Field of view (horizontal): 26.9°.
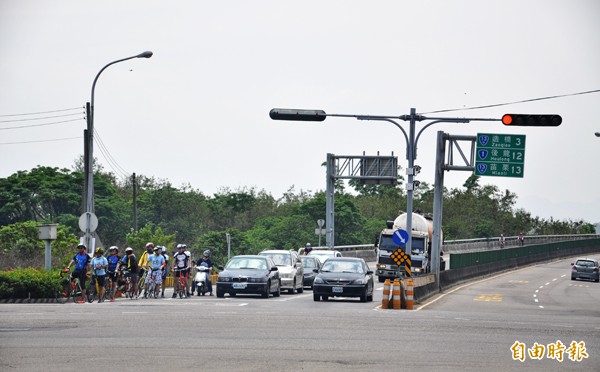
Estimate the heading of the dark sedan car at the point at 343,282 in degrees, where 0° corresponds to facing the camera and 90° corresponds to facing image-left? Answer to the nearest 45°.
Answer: approximately 0°

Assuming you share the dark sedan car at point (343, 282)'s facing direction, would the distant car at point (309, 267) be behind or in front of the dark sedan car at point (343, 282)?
behind

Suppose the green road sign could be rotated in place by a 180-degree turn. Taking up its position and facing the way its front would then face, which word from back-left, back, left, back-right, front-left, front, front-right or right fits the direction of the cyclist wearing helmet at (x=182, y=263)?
back-left

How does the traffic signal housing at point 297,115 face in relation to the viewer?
away from the camera

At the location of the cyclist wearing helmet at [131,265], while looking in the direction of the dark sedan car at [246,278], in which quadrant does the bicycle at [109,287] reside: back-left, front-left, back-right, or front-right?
back-right

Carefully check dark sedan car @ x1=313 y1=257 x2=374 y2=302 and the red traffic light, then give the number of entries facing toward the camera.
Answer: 2

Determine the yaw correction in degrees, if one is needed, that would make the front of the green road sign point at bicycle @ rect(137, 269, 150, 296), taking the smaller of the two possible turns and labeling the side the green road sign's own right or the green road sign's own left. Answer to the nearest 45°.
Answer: approximately 45° to the green road sign's own right

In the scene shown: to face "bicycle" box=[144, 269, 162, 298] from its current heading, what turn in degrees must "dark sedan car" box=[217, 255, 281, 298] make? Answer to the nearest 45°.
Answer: approximately 90° to its right

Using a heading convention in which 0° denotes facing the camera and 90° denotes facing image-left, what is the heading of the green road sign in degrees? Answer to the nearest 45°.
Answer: approximately 0°

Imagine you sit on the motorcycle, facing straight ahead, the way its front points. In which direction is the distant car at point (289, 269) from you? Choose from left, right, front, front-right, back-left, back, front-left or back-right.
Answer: back-left
